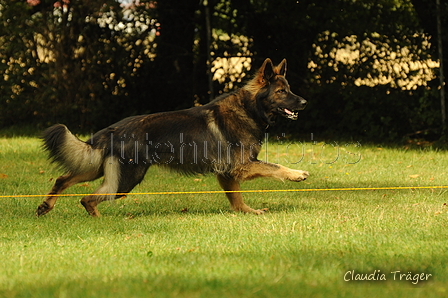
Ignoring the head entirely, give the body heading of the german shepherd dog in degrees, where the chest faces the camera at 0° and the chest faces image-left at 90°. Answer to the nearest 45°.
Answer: approximately 270°
